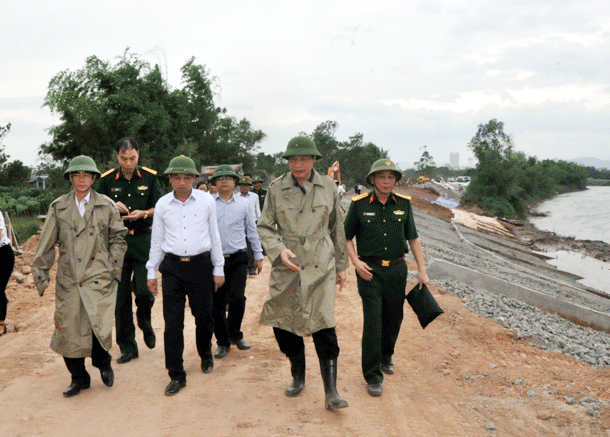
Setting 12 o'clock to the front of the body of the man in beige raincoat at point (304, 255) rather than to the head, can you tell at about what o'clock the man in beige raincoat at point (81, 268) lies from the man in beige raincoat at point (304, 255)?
the man in beige raincoat at point (81, 268) is roughly at 3 o'clock from the man in beige raincoat at point (304, 255).

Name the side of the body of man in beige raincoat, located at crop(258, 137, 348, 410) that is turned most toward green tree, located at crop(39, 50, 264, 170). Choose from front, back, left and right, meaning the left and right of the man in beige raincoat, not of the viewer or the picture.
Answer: back

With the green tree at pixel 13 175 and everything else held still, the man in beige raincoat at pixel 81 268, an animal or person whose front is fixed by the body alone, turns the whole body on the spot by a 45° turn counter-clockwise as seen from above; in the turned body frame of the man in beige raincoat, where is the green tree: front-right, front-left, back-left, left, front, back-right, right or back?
back-left

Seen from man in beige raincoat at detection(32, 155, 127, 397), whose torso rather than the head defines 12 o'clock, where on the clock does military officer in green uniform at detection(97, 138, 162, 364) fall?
The military officer in green uniform is roughly at 7 o'clock from the man in beige raincoat.

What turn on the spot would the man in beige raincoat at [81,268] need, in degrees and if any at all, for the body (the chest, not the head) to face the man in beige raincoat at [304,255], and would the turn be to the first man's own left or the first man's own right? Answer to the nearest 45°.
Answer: approximately 45° to the first man's own left

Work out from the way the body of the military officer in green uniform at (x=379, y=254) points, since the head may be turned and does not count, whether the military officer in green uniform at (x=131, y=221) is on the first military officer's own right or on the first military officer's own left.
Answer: on the first military officer's own right

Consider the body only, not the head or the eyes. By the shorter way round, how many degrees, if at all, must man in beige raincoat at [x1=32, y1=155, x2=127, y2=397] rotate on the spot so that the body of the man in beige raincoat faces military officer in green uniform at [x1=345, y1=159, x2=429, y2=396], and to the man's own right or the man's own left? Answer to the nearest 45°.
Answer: approximately 90° to the man's own left

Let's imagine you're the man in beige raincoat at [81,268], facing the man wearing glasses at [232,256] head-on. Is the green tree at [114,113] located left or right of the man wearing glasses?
left

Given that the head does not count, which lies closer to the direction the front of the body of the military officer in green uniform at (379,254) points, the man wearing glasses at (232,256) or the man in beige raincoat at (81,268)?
the man in beige raincoat

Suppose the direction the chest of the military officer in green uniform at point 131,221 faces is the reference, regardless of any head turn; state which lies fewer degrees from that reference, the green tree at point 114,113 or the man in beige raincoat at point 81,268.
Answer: the man in beige raincoat

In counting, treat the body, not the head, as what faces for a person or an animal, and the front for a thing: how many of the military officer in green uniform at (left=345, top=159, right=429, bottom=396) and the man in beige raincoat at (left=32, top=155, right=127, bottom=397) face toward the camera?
2
